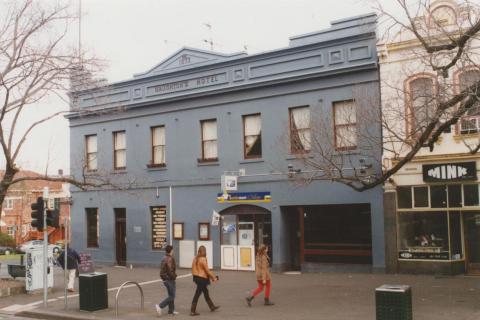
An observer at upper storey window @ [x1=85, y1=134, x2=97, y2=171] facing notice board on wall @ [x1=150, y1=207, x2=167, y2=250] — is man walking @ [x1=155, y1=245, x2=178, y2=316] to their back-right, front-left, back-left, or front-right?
front-right

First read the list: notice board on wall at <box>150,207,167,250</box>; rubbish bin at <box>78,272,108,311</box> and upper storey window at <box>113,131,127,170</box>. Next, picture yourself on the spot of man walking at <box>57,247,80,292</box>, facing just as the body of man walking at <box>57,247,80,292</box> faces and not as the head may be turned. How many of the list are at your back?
1

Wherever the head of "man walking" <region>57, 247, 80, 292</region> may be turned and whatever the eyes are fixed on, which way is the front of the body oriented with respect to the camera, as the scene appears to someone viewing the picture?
to the viewer's left

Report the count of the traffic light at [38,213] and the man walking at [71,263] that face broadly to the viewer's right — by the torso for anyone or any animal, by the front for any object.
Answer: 0
